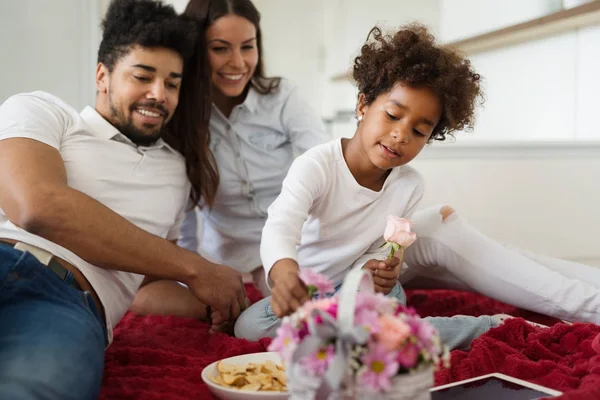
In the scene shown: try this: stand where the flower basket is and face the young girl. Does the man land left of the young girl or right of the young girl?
left

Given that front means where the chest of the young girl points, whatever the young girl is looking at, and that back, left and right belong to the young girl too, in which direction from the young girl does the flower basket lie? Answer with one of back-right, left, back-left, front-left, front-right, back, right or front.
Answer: front-right

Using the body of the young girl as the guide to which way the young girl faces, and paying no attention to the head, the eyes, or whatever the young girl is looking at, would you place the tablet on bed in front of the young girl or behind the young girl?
in front

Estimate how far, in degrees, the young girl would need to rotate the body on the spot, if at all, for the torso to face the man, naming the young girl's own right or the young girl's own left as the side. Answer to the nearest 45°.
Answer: approximately 90° to the young girl's own right

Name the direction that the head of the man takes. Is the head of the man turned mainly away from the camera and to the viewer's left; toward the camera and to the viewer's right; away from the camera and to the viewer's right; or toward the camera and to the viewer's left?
toward the camera and to the viewer's right

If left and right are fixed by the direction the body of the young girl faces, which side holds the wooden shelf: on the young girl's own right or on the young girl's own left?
on the young girl's own left

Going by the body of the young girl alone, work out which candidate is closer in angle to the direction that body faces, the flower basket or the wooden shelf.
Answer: the flower basket
